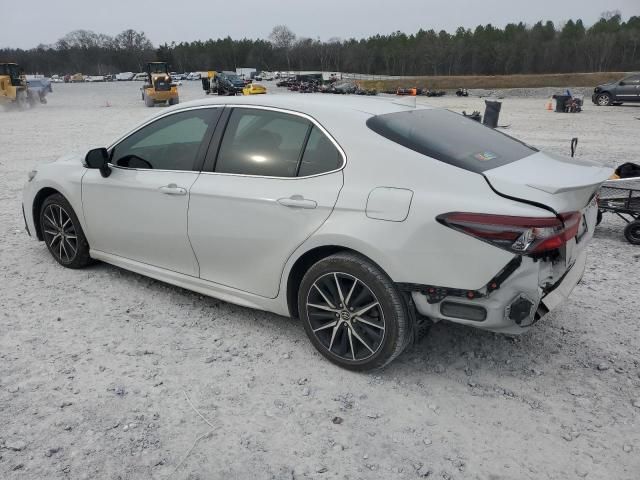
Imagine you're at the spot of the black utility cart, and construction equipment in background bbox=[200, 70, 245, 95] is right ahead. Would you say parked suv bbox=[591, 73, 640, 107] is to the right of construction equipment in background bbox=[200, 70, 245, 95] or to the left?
right

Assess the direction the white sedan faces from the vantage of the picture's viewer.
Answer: facing away from the viewer and to the left of the viewer

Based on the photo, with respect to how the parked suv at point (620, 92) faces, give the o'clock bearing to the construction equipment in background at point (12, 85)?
The construction equipment in background is roughly at 11 o'clock from the parked suv.

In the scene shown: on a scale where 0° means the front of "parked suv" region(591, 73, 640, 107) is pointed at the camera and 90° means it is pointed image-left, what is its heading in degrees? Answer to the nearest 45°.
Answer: approximately 90°

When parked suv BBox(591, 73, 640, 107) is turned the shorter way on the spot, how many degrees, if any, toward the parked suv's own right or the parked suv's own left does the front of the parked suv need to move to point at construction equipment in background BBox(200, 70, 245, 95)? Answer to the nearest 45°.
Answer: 0° — it already faces it

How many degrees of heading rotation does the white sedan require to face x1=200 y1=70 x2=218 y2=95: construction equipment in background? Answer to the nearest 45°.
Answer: approximately 45° to its right

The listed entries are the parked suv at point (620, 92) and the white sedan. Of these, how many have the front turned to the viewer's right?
0

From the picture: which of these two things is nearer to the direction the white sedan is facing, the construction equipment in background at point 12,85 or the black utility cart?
the construction equipment in background

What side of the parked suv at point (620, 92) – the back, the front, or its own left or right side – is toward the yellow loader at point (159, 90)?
front

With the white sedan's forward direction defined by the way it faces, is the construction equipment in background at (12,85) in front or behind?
in front

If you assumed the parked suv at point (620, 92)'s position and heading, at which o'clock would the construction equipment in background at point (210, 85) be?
The construction equipment in background is roughly at 12 o'clock from the parked suv.

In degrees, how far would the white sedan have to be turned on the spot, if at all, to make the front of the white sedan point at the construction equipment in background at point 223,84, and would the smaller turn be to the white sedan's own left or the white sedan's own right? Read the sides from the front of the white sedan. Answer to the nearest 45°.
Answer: approximately 45° to the white sedan's own right

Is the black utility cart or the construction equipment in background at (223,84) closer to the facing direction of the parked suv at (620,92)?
the construction equipment in background
